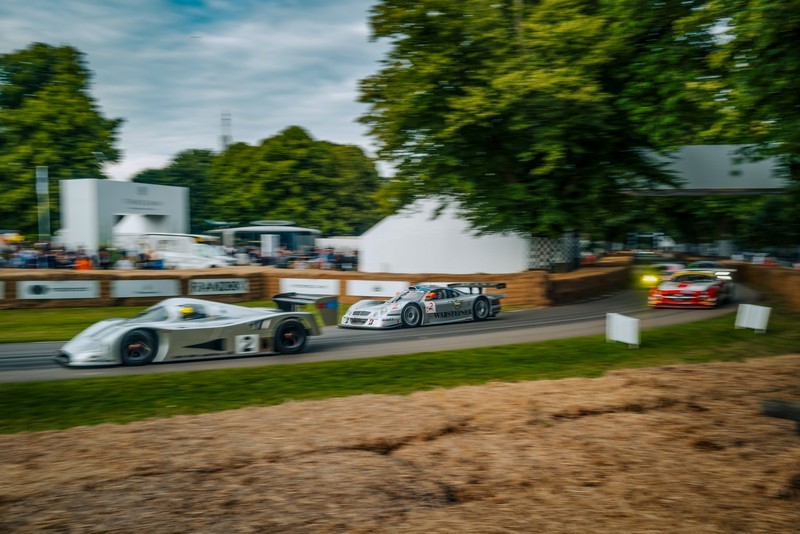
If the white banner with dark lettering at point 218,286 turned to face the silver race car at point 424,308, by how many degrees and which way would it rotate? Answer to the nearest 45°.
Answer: approximately 45° to its left

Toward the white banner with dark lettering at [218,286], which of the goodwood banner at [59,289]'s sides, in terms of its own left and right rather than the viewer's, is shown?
left

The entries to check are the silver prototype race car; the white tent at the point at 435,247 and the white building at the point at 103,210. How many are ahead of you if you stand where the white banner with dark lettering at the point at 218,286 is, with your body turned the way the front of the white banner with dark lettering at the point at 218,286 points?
1

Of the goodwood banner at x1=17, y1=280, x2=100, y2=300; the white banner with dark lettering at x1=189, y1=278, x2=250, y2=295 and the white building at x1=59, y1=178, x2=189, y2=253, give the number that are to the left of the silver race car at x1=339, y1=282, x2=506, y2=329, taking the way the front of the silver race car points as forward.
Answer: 0

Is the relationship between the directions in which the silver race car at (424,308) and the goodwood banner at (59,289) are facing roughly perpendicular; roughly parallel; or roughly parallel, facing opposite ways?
roughly perpendicular

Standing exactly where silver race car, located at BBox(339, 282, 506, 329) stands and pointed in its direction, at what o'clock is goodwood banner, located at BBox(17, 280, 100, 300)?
The goodwood banner is roughly at 2 o'clock from the silver race car.

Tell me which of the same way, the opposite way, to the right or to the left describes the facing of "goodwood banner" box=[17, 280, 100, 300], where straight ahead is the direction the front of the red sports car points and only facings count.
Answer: to the left

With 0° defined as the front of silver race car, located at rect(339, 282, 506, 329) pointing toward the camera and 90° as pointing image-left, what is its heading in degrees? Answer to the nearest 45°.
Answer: approximately 45°

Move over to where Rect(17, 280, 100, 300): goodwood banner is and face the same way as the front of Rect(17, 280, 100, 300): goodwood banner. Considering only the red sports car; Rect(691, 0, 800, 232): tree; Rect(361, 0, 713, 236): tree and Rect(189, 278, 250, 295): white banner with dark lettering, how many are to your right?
0

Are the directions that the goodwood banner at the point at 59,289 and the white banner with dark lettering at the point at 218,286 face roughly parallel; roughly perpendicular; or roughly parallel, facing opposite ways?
roughly parallel

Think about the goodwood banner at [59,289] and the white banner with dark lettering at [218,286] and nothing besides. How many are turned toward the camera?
2

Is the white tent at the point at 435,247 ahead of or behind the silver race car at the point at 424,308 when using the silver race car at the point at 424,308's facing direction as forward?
behind

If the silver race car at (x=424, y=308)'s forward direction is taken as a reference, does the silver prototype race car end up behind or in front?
in front

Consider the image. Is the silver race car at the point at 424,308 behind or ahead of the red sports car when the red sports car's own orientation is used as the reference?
ahead

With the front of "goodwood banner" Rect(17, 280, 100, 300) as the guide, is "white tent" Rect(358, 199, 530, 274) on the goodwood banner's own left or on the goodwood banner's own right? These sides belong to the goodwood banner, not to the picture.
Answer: on the goodwood banner's own left

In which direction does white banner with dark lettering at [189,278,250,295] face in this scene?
toward the camera

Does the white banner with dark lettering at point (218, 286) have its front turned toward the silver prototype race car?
yes

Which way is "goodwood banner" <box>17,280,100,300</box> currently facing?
toward the camera

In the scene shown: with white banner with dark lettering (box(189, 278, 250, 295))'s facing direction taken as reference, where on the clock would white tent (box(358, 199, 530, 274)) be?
The white tent is roughly at 8 o'clock from the white banner with dark lettering.

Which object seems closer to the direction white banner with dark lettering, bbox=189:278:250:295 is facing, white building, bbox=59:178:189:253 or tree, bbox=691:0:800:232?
the tree
